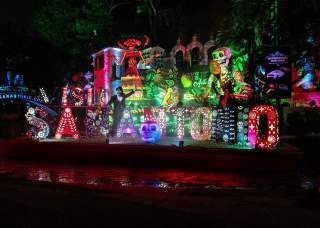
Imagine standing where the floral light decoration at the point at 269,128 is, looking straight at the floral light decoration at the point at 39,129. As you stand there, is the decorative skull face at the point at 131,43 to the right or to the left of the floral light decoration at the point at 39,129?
right

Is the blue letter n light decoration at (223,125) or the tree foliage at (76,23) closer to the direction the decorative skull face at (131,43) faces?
the blue letter n light decoration

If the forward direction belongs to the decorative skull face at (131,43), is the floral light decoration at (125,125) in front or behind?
in front

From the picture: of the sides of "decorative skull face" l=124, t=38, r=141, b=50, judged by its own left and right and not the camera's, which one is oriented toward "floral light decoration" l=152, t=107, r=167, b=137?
front

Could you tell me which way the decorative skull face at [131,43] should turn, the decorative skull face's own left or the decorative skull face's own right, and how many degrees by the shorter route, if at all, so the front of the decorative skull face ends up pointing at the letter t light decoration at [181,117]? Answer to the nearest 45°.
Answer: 0° — it already faces it

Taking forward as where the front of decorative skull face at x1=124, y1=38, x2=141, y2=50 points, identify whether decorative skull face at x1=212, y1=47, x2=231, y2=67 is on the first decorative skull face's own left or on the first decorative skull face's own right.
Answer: on the first decorative skull face's own left

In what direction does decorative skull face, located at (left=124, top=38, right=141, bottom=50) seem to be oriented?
toward the camera

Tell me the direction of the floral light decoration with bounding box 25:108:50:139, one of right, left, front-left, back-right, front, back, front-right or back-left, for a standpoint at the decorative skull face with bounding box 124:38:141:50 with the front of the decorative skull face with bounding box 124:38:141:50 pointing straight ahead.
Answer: front-right
